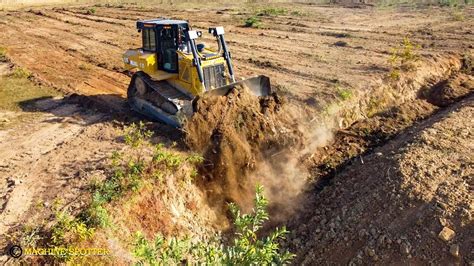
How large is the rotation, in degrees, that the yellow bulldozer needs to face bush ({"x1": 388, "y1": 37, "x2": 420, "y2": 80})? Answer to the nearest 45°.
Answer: approximately 90° to its left

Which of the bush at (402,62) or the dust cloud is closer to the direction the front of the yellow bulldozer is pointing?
the dust cloud

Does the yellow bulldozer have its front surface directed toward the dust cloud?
yes

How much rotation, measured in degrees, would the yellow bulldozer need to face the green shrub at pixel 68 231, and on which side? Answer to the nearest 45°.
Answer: approximately 45° to its right

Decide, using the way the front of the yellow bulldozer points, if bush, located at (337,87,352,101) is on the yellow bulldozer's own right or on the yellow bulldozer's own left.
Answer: on the yellow bulldozer's own left

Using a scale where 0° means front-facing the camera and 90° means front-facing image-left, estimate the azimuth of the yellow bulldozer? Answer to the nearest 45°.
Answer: approximately 315°
